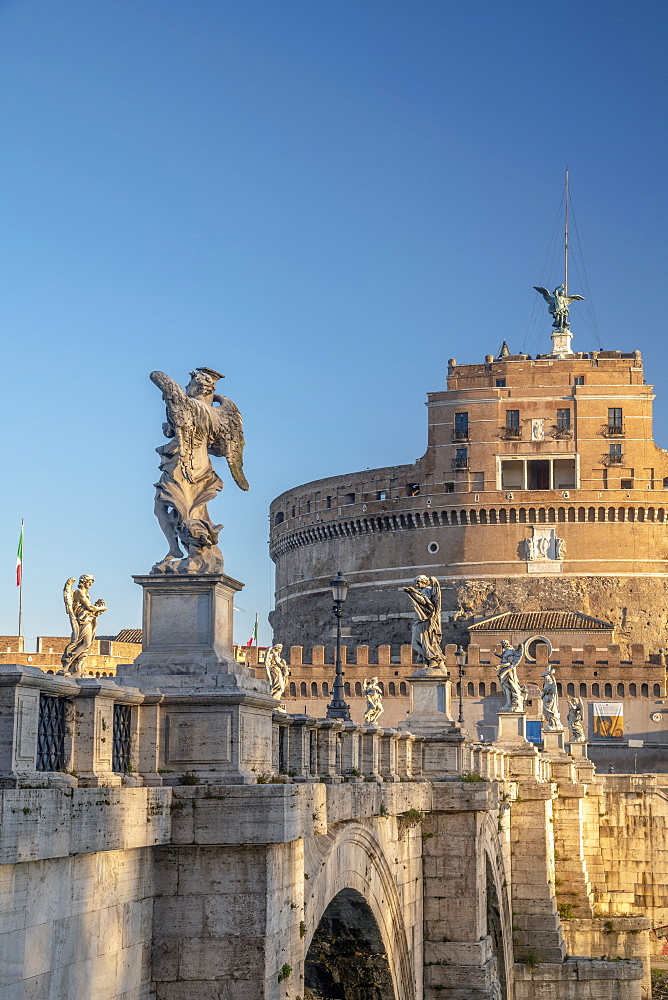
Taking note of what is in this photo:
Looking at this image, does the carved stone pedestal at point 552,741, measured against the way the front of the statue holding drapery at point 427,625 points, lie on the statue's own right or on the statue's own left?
on the statue's own right

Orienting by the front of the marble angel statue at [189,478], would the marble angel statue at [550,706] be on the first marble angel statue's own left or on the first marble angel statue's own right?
on the first marble angel statue's own right

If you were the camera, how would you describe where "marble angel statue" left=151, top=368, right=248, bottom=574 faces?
facing away from the viewer and to the left of the viewer

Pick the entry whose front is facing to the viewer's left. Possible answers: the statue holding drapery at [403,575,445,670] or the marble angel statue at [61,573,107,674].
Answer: the statue holding drapery

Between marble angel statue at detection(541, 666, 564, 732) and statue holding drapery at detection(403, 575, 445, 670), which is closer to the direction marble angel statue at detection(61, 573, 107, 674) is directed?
the statue holding drapery

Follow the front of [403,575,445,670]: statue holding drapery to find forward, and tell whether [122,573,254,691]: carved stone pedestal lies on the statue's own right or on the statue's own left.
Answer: on the statue's own left

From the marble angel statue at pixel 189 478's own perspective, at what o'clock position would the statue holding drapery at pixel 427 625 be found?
The statue holding drapery is roughly at 2 o'clock from the marble angel statue.

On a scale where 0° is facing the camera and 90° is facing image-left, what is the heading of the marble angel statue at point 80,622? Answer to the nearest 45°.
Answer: approximately 315°

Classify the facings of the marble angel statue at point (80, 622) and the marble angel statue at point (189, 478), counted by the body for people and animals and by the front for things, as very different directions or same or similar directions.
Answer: very different directions

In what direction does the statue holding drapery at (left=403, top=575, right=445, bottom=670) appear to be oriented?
to the viewer's left
